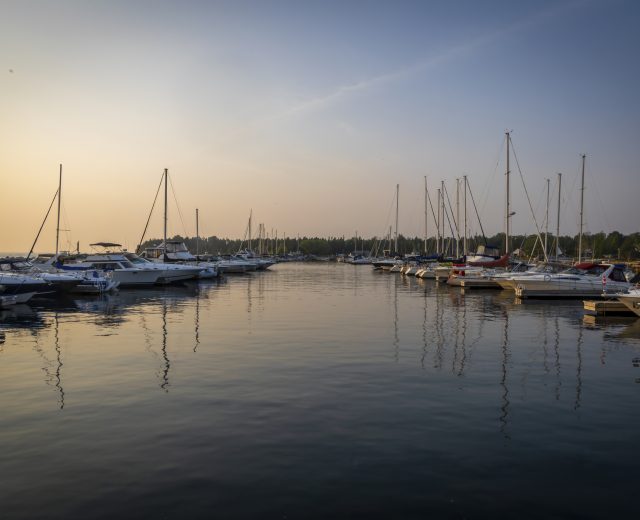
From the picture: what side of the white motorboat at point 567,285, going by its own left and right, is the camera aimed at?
left

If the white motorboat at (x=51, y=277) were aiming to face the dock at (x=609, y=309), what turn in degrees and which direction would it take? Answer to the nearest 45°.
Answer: approximately 45° to its right

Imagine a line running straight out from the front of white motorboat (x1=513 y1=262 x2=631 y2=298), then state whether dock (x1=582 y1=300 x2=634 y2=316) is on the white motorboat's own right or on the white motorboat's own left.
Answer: on the white motorboat's own left

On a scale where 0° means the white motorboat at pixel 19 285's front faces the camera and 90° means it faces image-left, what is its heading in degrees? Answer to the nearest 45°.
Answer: approximately 270°

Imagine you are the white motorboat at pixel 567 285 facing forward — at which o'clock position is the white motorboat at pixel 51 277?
the white motorboat at pixel 51 277 is roughly at 11 o'clock from the white motorboat at pixel 567 285.

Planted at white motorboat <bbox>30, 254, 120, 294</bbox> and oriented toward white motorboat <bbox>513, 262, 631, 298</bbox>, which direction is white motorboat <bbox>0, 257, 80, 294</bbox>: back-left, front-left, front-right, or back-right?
back-right

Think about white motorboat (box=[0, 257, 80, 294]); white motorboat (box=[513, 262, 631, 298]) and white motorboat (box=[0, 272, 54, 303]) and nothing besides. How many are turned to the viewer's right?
2
